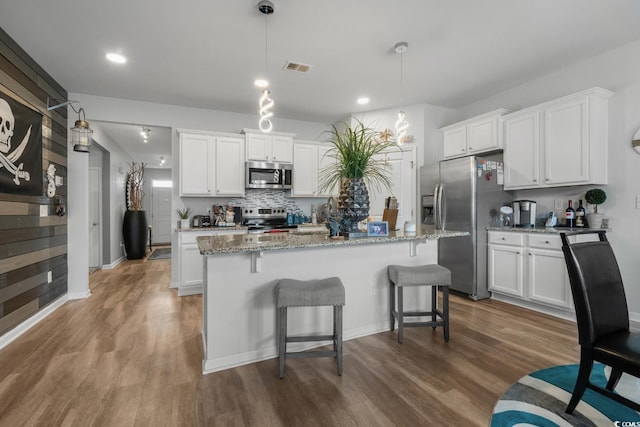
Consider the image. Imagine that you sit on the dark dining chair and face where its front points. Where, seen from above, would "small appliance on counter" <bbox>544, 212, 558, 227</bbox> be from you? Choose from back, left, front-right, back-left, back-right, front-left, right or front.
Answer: back-left

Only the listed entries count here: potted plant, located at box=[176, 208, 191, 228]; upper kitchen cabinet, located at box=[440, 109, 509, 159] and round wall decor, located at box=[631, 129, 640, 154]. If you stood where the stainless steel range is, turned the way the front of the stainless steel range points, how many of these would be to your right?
1

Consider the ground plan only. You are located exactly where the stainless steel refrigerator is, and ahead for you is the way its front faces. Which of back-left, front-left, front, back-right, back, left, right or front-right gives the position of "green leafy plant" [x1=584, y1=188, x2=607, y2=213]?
back-left

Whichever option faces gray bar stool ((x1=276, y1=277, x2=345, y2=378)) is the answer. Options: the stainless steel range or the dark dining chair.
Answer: the stainless steel range

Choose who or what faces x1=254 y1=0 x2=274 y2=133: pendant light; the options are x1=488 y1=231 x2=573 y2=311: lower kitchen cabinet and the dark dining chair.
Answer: the lower kitchen cabinet

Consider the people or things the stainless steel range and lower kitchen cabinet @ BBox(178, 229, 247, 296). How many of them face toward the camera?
2

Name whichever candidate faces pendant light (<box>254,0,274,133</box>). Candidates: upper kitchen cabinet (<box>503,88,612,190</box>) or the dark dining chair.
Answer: the upper kitchen cabinet

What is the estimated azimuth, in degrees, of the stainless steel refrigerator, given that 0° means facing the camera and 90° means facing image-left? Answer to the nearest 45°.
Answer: approximately 45°

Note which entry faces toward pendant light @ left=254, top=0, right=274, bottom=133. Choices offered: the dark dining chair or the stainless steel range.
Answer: the stainless steel range

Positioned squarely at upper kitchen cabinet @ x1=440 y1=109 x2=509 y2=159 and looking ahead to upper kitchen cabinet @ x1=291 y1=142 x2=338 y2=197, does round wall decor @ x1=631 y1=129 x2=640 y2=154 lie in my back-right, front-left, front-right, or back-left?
back-left

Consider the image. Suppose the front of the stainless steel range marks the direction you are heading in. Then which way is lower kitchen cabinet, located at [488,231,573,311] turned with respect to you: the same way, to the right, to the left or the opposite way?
to the right
